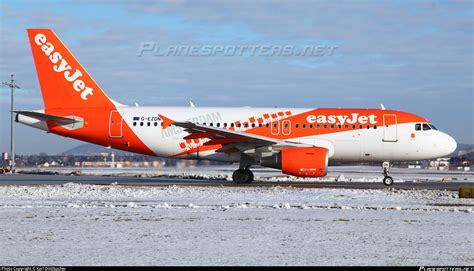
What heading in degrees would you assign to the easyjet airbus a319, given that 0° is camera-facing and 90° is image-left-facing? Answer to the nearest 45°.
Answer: approximately 270°
